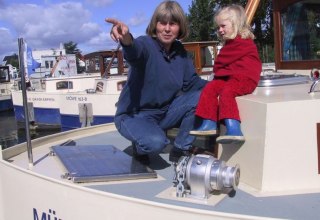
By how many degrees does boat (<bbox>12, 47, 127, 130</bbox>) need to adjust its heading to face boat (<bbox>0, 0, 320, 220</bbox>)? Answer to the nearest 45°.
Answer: approximately 90° to its left

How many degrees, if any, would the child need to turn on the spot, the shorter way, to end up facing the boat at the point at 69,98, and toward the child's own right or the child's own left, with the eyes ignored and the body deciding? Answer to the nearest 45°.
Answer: approximately 90° to the child's own right

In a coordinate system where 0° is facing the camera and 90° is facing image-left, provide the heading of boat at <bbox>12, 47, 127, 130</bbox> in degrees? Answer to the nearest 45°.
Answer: approximately 90°

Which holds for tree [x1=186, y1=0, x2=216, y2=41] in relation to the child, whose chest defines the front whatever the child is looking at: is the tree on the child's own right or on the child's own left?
on the child's own right

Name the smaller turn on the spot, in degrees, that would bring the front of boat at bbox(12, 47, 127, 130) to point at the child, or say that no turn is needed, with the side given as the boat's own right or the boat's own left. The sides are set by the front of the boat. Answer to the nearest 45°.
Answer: approximately 90° to the boat's own left

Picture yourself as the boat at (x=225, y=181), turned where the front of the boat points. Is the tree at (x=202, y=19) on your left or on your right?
on your right

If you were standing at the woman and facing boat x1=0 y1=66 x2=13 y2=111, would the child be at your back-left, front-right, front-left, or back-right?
back-right

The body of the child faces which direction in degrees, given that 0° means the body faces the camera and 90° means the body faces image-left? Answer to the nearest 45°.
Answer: approximately 45°
